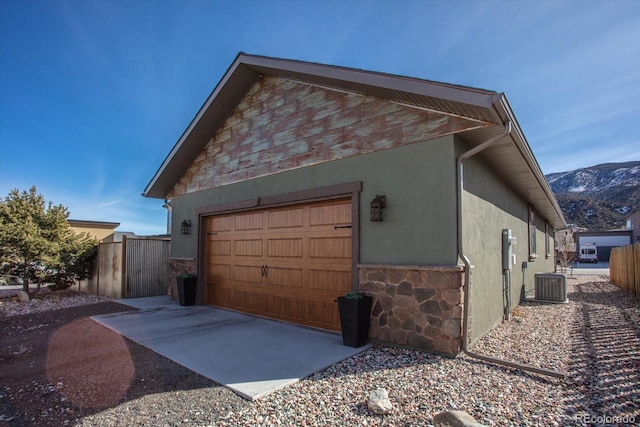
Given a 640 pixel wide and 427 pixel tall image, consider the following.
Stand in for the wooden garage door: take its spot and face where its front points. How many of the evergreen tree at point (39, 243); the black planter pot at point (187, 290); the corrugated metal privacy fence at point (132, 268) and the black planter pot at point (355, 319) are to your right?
3

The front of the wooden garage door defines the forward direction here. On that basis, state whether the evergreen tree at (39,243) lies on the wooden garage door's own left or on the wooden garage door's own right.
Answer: on the wooden garage door's own right

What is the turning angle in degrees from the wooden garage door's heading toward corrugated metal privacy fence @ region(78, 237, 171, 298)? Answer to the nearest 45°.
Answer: approximately 90° to its right

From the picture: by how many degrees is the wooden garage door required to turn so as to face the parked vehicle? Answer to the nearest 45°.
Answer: approximately 180°

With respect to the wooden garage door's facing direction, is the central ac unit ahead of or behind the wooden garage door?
behind

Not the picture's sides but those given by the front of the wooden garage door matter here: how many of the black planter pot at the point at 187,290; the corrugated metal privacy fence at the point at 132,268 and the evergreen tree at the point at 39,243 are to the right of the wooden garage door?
3

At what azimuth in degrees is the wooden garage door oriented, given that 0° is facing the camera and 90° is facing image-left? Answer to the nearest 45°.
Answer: approximately 45°

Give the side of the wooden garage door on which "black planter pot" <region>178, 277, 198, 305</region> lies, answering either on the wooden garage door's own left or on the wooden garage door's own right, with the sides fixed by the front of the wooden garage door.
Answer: on the wooden garage door's own right

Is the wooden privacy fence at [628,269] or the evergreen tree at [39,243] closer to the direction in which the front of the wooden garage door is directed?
the evergreen tree

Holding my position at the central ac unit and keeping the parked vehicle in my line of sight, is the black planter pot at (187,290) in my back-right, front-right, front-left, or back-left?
back-left
